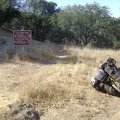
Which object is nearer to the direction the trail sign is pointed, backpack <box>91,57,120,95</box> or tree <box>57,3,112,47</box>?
the backpack

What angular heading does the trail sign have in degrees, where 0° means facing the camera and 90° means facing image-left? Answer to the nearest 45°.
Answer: approximately 0°

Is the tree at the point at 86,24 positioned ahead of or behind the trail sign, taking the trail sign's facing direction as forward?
behind

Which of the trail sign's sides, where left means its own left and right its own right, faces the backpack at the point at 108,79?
front
